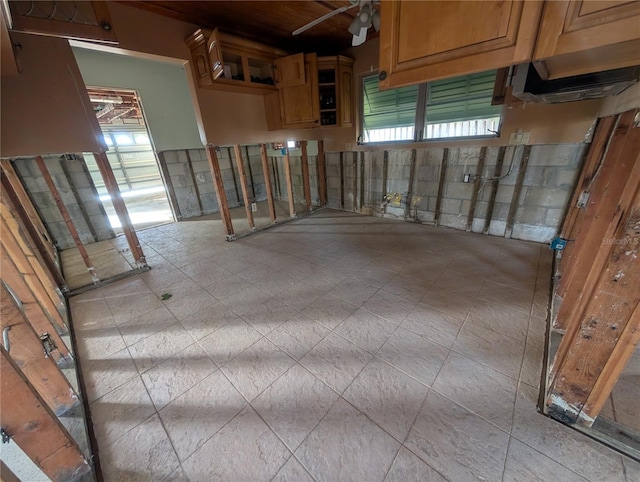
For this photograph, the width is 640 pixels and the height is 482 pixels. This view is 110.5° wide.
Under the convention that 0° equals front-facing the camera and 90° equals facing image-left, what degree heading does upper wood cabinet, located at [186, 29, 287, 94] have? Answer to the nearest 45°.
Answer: approximately 315°

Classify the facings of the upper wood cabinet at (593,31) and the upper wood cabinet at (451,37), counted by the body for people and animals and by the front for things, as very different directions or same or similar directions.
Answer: same or similar directions

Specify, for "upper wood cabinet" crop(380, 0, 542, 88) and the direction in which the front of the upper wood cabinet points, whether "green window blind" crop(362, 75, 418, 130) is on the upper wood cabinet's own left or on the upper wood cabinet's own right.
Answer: on the upper wood cabinet's own right

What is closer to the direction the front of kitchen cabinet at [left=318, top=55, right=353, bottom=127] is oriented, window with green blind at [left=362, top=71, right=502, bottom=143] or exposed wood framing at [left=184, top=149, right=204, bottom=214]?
the exposed wood framing

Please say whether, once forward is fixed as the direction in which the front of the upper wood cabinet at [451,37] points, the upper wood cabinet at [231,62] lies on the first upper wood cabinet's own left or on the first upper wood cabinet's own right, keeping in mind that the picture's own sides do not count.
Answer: on the first upper wood cabinet's own right

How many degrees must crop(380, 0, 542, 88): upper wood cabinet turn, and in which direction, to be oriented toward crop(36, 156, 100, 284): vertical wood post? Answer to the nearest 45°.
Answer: approximately 45° to its right

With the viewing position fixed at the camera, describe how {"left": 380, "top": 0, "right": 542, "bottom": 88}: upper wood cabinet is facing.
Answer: facing the viewer and to the left of the viewer

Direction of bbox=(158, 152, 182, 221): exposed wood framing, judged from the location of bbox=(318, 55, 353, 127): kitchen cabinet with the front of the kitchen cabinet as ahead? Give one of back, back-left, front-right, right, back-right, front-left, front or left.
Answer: front-right

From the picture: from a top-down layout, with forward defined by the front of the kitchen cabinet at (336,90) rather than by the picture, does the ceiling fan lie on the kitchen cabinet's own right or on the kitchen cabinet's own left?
on the kitchen cabinet's own left

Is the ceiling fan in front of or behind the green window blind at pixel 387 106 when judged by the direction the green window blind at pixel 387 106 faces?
in front

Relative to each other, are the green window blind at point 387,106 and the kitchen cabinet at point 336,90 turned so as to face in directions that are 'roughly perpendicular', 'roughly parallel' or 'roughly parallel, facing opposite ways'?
roughly parallel

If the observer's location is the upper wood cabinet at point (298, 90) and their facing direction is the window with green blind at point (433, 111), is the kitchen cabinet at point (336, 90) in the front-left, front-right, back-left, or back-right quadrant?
front-left

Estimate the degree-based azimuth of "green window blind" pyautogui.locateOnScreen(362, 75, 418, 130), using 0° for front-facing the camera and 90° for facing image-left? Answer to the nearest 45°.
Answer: approximately 45°

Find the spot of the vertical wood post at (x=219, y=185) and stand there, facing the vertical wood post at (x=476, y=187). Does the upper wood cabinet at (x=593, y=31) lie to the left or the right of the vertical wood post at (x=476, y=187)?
right

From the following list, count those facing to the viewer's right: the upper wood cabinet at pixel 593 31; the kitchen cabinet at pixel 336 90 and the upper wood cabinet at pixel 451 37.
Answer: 0

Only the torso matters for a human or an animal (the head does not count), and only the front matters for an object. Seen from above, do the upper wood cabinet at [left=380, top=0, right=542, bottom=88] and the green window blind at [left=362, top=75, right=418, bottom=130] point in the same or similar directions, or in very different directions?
same or similar directions

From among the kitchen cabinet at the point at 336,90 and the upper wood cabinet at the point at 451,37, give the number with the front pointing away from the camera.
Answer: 0

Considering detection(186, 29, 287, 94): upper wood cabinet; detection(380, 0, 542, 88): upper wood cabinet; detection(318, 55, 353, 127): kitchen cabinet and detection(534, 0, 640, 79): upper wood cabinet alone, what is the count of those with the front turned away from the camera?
0

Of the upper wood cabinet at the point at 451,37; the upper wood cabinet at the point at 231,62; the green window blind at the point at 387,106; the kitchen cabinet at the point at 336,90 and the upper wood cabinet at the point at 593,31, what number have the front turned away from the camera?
0
